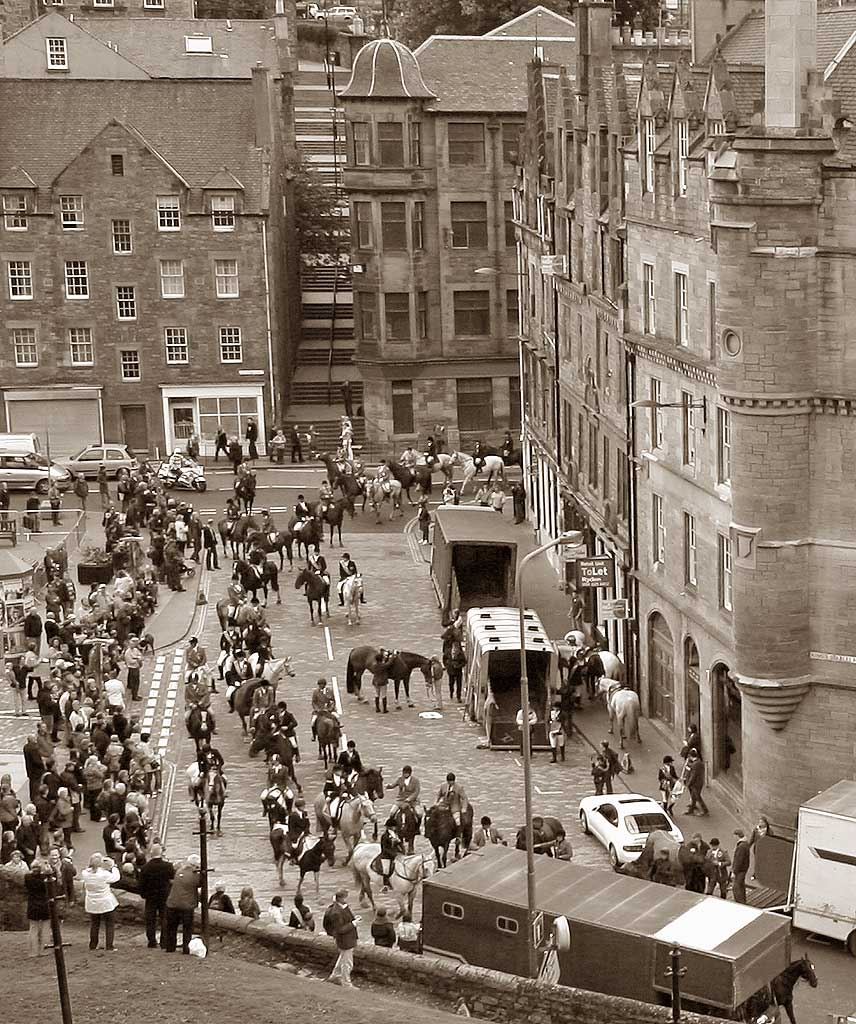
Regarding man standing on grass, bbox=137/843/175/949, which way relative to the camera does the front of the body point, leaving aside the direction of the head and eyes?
away from the camera

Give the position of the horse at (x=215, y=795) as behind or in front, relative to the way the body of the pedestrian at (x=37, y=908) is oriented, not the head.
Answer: in front

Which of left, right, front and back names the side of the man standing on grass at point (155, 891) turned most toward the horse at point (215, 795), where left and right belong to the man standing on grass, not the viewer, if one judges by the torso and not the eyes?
front

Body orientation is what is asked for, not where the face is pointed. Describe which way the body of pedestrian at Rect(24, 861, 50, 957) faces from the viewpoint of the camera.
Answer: away from the camera

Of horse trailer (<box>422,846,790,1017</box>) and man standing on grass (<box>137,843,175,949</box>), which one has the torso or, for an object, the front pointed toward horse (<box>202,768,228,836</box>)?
the man standing on grass

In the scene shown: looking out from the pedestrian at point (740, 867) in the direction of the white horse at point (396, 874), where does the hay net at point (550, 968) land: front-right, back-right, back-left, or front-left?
front-left

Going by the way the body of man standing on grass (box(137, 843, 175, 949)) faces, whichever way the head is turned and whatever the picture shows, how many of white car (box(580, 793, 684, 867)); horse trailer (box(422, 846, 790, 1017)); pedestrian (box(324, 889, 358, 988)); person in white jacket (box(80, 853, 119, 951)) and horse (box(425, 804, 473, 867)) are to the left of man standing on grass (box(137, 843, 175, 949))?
1

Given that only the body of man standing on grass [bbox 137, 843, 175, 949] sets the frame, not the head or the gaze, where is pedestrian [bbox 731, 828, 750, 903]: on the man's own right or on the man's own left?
on the man's own right

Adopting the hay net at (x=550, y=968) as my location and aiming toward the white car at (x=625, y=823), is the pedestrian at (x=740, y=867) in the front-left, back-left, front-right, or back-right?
front-right

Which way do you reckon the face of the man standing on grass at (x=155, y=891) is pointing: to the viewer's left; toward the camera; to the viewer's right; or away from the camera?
away from the camera
